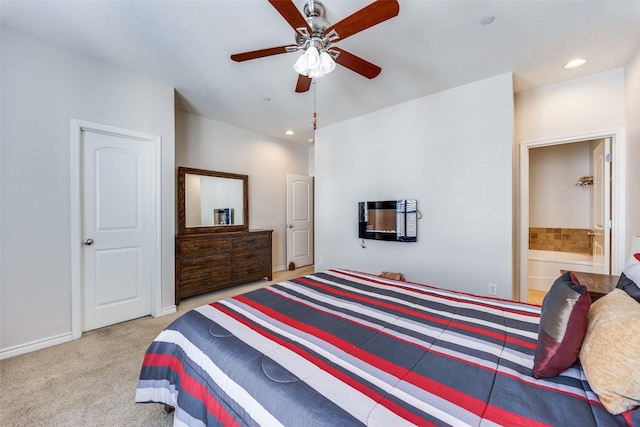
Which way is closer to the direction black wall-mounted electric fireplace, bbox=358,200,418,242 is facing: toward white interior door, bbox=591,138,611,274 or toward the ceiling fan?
the ceiling fan

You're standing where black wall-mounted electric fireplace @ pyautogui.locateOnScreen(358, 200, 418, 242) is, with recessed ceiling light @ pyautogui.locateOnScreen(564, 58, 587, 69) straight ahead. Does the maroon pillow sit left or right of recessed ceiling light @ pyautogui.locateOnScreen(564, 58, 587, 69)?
right

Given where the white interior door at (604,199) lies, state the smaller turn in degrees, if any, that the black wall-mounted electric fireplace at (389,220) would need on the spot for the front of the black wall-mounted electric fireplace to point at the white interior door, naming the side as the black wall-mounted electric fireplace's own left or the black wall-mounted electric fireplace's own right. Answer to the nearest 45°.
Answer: approximately 135° to the black wall-mounted electric fireplace's own left

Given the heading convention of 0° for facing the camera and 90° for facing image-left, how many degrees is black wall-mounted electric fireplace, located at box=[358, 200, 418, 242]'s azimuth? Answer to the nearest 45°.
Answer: approximately 45°

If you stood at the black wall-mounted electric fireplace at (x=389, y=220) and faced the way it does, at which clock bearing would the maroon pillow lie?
The maroon pillow is roughly at 10 o'clock from the black wall-mounted electric fireplace.

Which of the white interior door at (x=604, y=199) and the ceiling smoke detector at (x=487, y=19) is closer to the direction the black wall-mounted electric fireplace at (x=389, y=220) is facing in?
the ceiling smoke detector

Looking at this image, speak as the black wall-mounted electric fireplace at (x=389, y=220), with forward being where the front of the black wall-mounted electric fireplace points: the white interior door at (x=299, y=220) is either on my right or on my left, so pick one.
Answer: on my right

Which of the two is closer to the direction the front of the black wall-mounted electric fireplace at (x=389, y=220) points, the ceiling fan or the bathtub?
the ceiling fan

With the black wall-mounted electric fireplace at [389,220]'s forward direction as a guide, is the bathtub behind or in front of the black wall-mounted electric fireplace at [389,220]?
behind

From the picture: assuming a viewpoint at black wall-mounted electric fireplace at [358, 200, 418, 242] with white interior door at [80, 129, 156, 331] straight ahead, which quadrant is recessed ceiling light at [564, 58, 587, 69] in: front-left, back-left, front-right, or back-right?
back-left
